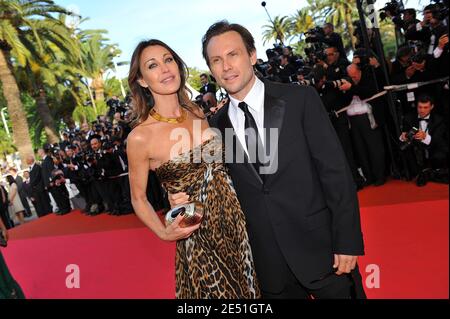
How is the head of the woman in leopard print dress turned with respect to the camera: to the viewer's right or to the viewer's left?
to the viewer's right

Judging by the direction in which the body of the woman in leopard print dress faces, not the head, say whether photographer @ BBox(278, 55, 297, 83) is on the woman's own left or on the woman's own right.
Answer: on the woman's own left

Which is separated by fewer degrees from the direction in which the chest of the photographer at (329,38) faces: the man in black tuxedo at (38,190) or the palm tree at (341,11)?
the man in black tuxedo

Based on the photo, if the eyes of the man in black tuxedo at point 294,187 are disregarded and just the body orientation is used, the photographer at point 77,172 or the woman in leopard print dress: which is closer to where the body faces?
the woman in leopard print dress

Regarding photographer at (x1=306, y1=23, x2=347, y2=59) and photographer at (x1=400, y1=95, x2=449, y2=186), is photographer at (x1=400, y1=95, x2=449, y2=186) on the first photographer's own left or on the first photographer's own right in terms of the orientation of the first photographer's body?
on the first photographer's own left

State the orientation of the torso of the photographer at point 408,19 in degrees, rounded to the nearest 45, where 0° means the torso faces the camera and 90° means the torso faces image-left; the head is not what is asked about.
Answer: approximately 45°

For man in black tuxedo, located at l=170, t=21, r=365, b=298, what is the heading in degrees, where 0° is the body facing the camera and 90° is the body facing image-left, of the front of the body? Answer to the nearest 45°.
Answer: approximately 45°

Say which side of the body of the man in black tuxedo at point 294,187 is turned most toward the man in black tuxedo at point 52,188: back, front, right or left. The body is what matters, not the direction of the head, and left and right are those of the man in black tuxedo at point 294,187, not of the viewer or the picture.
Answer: right
